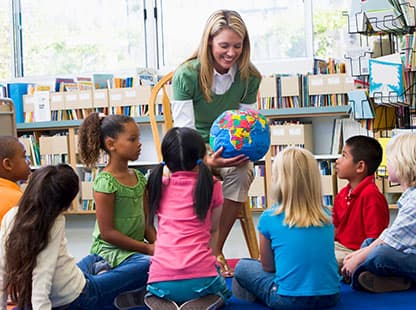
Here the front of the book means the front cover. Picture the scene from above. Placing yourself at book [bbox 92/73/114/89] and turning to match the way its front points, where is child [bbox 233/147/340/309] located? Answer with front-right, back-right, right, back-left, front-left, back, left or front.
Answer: front

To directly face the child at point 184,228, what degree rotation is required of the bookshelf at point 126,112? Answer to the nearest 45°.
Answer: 0° — it already faces them

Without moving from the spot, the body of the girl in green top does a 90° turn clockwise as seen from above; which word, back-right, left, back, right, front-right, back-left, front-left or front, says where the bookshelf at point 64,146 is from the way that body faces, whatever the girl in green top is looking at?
back-right

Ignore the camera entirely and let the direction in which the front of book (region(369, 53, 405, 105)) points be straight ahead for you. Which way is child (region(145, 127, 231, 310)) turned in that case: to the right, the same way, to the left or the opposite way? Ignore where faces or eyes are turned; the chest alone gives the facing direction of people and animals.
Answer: the opposite way

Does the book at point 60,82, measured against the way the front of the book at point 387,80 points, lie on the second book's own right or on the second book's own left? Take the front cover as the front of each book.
on the second book's own right

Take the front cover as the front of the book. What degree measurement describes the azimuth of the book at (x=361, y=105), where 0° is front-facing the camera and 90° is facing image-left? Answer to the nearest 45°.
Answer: approximately 0°

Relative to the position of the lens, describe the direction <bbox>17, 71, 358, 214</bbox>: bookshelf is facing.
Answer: facing the viewer

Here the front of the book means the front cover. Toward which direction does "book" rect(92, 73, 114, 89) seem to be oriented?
toward the camera

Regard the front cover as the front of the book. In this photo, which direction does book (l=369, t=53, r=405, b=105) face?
toward the camera

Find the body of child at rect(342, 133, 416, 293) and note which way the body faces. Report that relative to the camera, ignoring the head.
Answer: to the viewer's left

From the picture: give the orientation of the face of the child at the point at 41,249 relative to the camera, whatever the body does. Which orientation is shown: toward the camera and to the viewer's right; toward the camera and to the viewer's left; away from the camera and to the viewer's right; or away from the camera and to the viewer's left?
away from the camera and to the viewer's right

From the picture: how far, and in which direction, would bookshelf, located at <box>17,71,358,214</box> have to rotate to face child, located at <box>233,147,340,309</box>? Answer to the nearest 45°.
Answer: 0° — it already faces them

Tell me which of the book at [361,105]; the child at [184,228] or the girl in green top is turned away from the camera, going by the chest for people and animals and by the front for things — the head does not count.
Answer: the child

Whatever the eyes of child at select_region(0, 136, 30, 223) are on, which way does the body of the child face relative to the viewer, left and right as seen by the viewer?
facing to the right of the viewer

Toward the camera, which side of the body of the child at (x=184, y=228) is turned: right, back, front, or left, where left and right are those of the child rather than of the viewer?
back

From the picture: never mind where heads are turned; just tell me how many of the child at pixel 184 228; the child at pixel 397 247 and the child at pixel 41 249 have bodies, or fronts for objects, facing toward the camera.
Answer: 0
